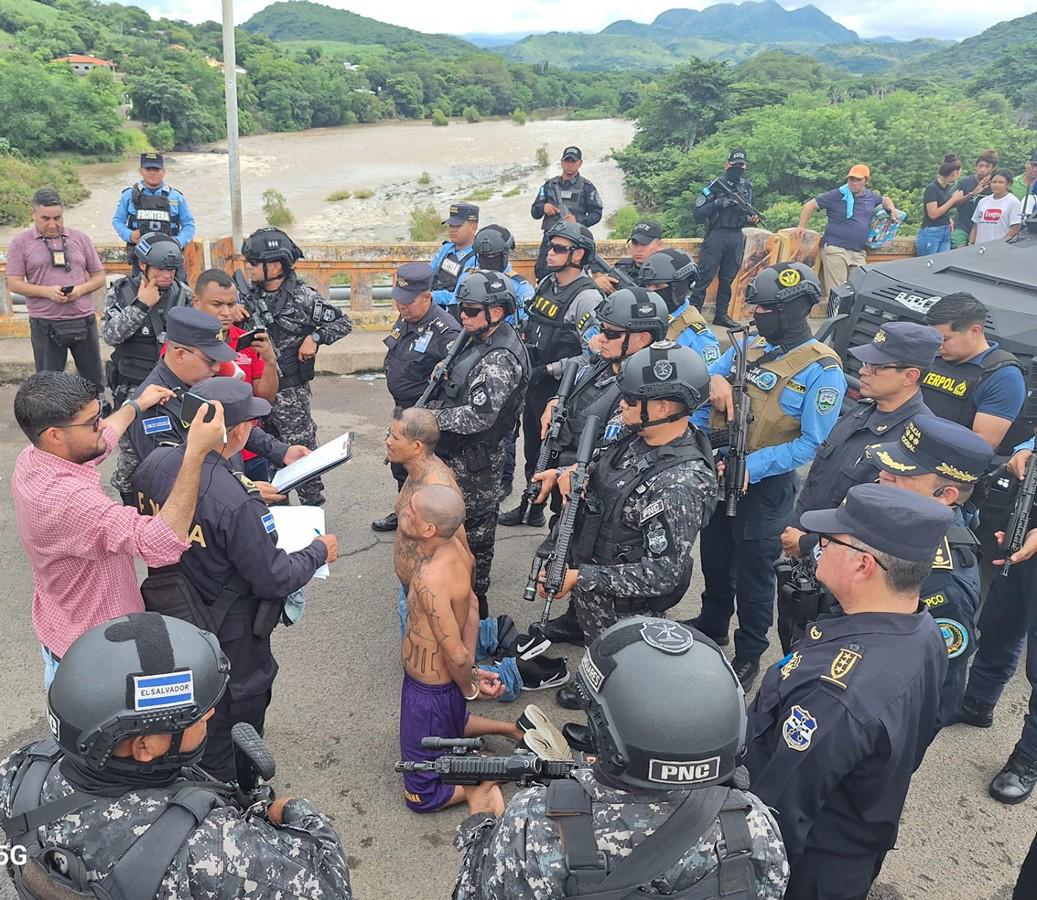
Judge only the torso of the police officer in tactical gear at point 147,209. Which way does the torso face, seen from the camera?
toward the camera

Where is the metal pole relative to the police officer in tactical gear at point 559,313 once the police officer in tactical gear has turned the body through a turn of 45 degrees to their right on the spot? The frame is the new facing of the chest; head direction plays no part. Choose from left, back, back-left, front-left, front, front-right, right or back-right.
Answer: front-right

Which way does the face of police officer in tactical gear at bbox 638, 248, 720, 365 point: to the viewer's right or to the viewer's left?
to the viewer's left

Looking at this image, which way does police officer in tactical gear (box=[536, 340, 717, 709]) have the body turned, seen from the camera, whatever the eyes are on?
to the viewer's left

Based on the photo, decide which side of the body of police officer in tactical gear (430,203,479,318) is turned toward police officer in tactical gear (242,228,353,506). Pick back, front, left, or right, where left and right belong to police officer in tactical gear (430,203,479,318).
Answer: front

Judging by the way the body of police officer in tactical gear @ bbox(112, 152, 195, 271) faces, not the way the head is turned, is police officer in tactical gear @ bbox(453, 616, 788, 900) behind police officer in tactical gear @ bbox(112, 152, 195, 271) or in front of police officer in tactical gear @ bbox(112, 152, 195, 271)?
in front

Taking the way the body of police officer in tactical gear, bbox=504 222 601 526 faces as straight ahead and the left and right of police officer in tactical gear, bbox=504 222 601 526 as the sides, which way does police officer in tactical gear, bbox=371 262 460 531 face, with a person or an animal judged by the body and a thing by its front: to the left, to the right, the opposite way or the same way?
the same way

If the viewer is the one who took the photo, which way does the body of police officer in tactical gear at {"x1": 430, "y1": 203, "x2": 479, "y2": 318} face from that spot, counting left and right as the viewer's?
facing the viewer and to the left of the viewer

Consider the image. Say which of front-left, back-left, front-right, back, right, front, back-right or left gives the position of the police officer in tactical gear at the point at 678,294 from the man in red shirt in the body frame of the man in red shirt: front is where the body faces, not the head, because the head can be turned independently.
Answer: front-left

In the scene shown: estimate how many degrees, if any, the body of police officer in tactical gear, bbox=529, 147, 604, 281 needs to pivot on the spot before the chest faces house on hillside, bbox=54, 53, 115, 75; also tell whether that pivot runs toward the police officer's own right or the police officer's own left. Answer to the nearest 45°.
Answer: approximately 135° to the police officer's own right

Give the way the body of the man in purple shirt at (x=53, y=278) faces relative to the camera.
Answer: toward the camera

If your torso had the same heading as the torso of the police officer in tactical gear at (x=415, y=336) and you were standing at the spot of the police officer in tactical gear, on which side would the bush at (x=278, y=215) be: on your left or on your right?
on your right

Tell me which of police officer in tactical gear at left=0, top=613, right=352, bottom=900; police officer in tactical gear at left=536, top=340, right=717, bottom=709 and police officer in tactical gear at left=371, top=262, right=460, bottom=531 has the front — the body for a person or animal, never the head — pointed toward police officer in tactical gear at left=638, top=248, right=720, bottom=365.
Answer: police officer in tactical gear at left=0, top=613, right=352, bottom=900

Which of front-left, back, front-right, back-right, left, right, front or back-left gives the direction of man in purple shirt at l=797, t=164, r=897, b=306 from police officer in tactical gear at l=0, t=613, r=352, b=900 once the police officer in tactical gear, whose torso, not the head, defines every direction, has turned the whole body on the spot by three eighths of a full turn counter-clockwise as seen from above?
back-right

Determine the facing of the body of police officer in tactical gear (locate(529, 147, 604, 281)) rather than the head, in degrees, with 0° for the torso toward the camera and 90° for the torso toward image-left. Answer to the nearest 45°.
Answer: approximately 0°

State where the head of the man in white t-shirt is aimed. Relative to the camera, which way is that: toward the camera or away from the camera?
toward the camera

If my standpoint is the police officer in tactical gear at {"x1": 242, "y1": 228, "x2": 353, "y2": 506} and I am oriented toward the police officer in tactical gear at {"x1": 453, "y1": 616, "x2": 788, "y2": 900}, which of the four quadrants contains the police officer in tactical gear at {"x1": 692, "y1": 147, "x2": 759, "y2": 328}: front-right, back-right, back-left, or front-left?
back-left

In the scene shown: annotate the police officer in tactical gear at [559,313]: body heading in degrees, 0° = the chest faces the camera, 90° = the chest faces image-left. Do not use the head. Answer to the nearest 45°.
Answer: approximately 45°

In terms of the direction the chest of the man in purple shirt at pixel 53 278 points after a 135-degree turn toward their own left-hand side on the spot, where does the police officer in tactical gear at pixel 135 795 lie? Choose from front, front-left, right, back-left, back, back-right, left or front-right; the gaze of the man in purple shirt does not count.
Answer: back-right
